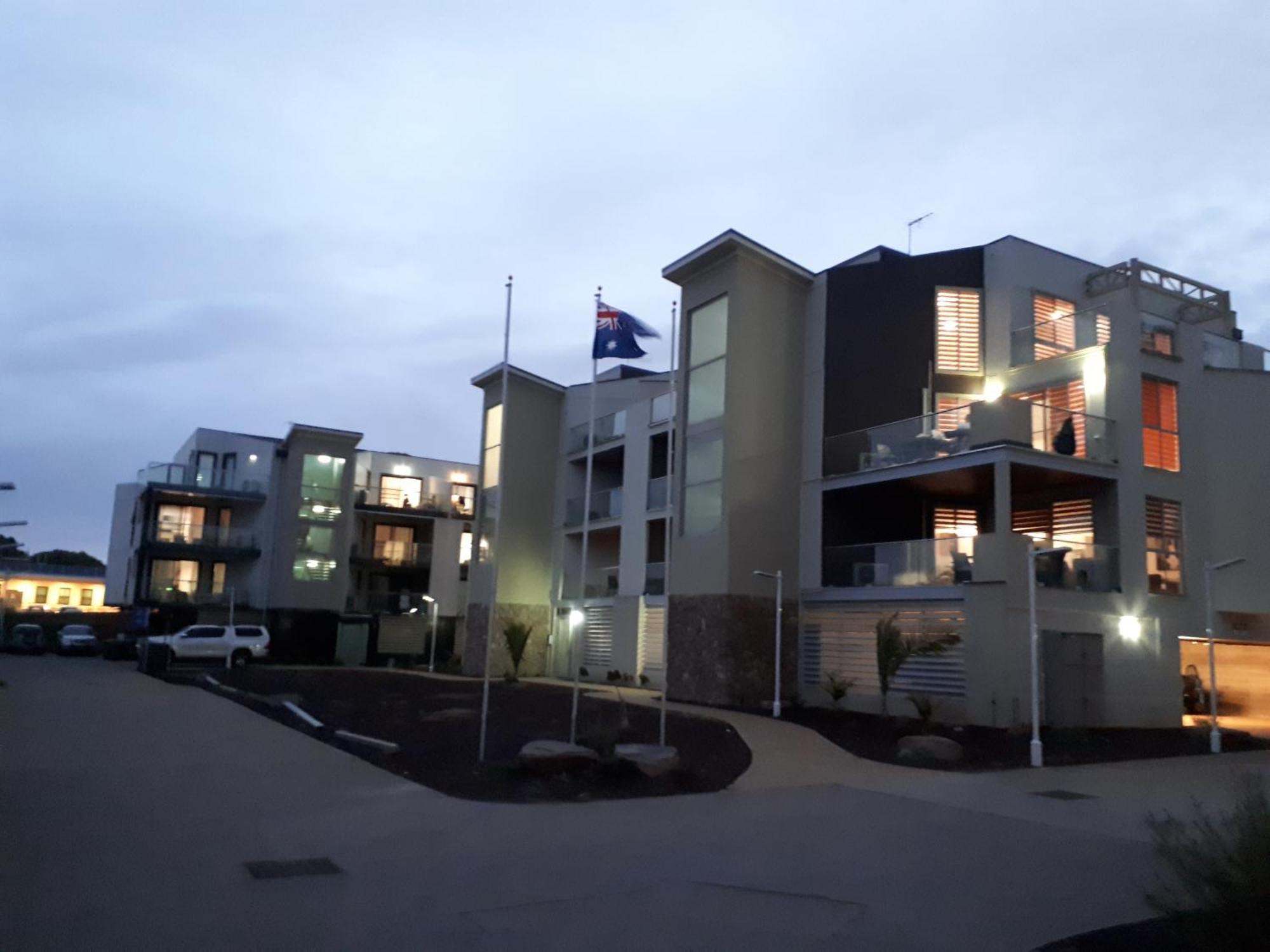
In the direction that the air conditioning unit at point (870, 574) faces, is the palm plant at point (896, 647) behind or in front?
in front

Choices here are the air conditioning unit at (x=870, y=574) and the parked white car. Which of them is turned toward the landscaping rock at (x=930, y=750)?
the air conditioning unit

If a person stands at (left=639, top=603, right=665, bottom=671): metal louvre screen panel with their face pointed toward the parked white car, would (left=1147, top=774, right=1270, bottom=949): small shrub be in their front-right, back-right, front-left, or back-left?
back-left

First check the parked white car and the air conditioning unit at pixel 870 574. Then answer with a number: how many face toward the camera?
1

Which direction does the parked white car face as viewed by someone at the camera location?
facing to the left of the viewer

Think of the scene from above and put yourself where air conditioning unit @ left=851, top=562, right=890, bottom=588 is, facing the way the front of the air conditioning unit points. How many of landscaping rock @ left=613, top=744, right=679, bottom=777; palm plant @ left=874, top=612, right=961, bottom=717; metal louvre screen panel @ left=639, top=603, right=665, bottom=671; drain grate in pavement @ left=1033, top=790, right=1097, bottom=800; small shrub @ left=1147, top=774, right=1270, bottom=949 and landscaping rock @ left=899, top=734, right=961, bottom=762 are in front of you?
5

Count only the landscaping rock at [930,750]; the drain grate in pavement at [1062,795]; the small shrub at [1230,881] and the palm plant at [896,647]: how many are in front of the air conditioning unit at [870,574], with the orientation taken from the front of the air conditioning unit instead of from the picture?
4

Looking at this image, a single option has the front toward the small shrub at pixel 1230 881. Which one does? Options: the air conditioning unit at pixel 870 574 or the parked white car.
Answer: the air conditioning unit

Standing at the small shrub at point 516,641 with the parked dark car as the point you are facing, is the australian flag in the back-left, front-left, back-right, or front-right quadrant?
back-left

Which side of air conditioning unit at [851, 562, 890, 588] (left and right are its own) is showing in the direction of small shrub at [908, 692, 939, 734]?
front

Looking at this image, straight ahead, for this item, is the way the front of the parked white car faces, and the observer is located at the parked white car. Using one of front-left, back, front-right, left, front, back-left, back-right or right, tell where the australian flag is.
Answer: left

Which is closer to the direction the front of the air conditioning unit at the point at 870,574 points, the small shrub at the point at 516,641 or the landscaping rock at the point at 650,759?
the landscaping rock

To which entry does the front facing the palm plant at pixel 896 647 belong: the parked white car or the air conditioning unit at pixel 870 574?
the air conditioning unit

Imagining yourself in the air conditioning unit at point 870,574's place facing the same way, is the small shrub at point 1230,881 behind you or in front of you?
in front
